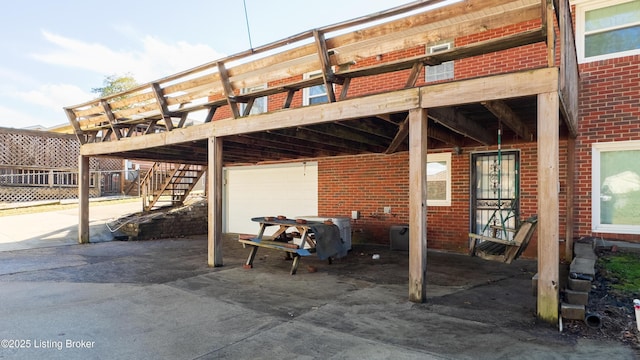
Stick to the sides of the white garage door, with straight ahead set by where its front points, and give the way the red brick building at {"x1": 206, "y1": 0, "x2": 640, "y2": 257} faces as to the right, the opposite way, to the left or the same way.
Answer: the same way

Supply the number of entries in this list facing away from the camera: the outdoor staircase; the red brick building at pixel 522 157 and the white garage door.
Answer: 0

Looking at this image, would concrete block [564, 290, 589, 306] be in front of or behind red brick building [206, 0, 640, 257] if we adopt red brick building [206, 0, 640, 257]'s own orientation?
in front

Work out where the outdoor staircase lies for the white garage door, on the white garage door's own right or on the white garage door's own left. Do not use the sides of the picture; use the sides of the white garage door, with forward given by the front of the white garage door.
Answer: on the white garage door's own right

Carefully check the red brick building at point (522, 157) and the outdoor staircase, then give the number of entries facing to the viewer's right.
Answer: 0

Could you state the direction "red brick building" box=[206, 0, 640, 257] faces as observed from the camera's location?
facing the viewer and to the left of the viewer

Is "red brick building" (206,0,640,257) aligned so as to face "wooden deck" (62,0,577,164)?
yes

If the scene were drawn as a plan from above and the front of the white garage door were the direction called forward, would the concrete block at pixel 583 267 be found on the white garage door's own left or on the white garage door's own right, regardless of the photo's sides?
on the white garage door's own left

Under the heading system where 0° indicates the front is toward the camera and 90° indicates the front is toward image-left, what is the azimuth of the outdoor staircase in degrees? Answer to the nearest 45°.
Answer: approximately 45°

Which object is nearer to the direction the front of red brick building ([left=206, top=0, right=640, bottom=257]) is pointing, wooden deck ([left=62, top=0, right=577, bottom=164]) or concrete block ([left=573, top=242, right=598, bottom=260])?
the wooden deck
